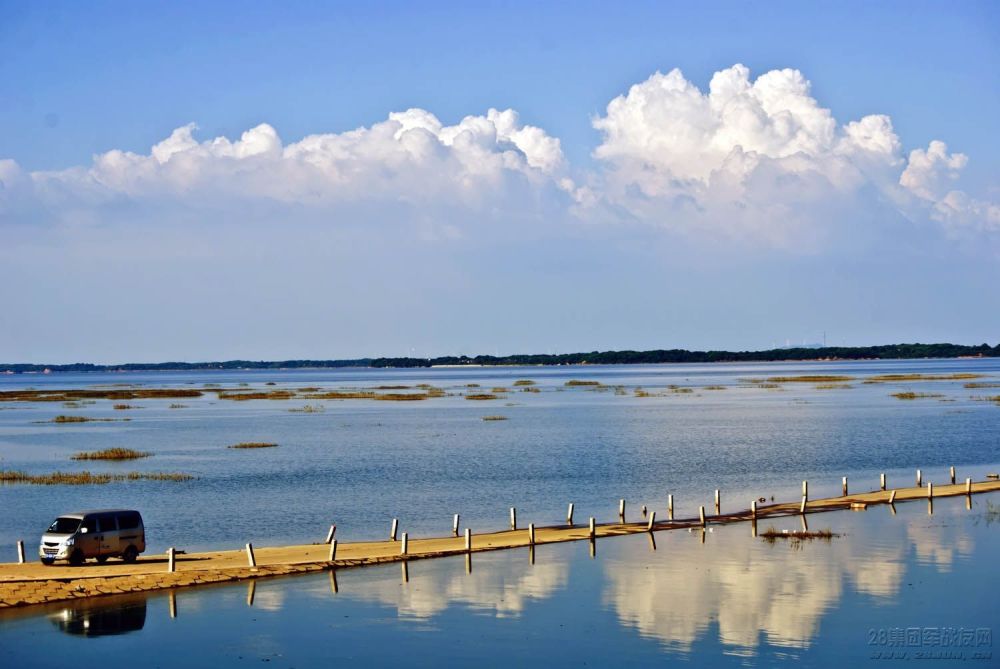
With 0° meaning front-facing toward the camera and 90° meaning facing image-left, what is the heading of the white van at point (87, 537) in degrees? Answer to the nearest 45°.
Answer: approximately 45°
